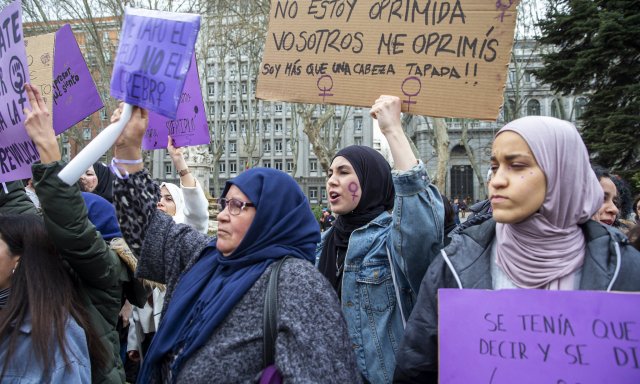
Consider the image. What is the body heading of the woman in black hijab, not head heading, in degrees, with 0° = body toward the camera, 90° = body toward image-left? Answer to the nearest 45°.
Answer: approximately 45°

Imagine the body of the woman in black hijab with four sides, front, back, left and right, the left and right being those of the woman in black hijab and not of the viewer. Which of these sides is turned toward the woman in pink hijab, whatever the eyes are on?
left

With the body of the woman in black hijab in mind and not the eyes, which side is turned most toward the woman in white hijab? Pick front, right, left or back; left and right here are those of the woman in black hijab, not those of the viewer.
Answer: right

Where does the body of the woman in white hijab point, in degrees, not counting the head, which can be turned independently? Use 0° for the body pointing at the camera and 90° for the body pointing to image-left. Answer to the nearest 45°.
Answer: approximately 45°

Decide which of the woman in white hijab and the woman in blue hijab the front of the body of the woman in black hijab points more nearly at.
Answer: the woman in blue hijab

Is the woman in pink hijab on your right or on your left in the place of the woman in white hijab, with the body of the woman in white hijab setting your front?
on your left

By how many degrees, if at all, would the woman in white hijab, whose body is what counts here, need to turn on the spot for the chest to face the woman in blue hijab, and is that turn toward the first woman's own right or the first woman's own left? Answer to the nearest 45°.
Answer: approximately 45° to the first woman's own left

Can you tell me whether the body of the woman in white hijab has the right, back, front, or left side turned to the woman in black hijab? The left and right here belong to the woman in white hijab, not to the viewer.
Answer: left
